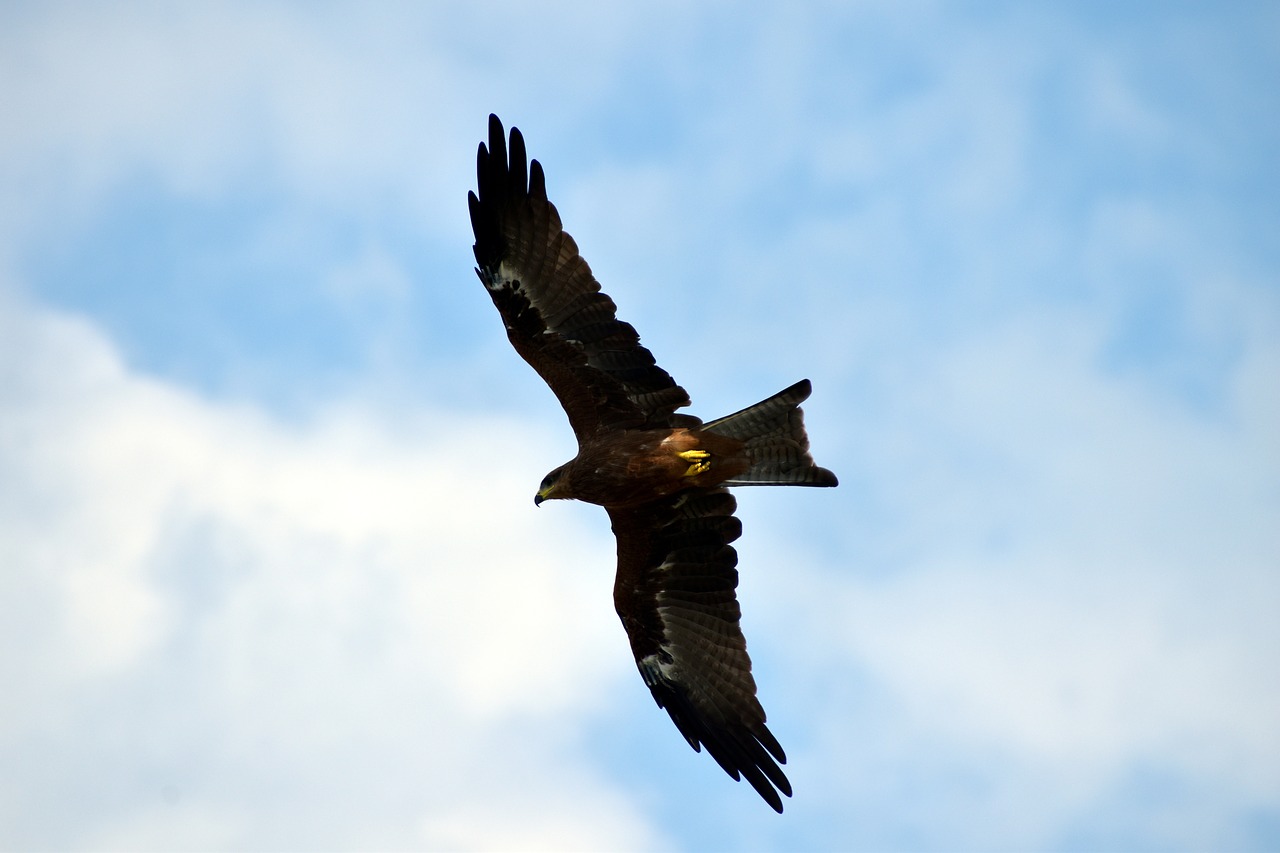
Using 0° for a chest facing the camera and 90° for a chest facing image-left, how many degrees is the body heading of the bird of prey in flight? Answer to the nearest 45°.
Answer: approximately 90°
